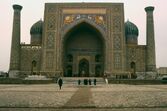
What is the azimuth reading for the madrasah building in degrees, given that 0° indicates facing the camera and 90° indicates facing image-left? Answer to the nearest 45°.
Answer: approximately 0°
